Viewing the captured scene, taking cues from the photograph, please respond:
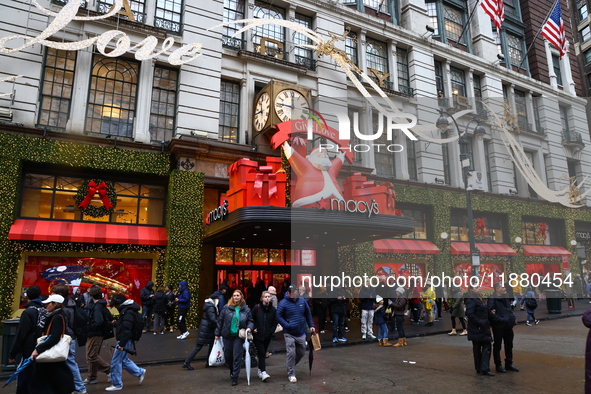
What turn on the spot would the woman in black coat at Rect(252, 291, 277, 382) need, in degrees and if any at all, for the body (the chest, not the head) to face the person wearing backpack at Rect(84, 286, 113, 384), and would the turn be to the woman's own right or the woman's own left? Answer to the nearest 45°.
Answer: approximately 90° to the woman's own right

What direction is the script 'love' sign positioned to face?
toward the camera

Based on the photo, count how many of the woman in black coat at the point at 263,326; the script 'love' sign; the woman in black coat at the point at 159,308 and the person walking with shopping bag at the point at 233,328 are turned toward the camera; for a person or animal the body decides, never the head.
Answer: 3

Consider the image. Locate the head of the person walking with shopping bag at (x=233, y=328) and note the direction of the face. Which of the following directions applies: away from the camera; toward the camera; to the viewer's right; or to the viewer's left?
toward the camera

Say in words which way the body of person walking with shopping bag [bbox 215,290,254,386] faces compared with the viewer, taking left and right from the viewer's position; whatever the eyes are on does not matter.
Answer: facing the viewer

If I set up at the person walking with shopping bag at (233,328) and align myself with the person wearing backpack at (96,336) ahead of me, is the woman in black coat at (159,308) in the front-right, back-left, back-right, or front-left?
front-right

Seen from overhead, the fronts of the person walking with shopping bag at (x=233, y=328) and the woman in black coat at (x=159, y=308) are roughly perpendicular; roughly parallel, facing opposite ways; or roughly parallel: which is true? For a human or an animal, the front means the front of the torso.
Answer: roughly parallel, facing opposite ways

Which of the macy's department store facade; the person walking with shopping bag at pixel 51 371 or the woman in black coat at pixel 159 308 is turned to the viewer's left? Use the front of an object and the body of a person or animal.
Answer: the person walking with shopping bag

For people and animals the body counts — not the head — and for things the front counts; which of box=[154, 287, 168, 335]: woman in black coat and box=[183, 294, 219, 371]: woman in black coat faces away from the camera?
box=[154, 287, 168, 335]: woman in black coat

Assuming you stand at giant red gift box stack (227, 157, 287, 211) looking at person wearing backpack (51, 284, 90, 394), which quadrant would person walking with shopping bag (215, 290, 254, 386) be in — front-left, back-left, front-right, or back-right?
front-left

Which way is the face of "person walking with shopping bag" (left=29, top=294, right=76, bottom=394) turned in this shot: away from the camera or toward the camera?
toward the camera
